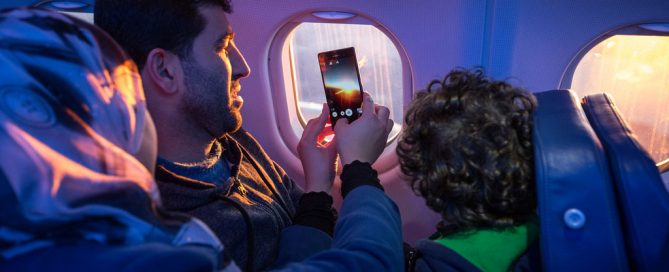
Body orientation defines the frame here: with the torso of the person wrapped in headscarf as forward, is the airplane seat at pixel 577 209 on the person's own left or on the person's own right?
on the person's own right

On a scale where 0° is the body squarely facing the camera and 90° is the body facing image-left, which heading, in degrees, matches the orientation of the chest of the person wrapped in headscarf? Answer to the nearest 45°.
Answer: approximately 225°
